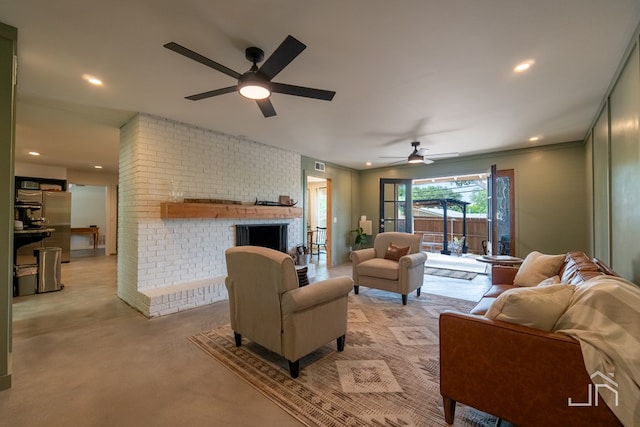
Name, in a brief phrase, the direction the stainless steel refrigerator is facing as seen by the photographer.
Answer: facing the viewer

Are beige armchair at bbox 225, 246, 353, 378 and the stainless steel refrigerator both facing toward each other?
no

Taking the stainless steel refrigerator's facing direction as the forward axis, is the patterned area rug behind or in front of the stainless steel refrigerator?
in front

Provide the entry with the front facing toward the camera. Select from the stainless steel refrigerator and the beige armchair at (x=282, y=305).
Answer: the stainless steel refrigerator

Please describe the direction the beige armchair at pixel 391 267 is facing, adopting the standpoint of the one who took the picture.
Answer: facing the viewer and to the left of the viewer

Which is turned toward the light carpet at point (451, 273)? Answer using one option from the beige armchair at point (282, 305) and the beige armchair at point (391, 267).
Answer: the beige armchair at point (282, 305)

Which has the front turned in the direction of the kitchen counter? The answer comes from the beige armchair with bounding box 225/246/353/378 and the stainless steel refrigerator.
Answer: the stainless steel refrigerator

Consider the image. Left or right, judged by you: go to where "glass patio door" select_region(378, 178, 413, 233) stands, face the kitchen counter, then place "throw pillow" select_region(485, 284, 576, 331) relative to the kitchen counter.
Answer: left

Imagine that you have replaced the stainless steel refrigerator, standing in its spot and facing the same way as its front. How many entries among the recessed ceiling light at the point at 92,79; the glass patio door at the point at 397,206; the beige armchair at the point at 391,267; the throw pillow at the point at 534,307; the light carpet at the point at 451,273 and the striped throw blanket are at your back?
0

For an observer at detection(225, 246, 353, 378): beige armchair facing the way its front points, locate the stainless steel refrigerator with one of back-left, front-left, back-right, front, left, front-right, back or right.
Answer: left

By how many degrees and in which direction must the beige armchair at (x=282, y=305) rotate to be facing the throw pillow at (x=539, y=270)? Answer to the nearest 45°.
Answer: approximately 45° to its right

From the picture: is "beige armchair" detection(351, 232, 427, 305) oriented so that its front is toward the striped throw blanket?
no

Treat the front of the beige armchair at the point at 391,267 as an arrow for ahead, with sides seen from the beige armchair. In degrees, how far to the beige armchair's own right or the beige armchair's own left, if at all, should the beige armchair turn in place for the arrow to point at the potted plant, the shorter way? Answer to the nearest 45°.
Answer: approximately 135° to the beige armchair's own right

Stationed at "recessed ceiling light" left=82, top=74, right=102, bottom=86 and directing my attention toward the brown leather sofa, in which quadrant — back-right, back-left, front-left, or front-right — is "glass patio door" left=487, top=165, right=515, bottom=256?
front-left

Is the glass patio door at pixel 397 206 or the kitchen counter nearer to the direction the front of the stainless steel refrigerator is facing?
the kitchen counter

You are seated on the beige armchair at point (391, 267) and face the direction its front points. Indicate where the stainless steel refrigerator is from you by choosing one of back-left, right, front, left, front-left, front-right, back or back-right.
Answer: front-right

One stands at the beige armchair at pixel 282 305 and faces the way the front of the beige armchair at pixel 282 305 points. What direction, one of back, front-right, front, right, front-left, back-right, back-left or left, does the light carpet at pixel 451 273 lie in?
front
